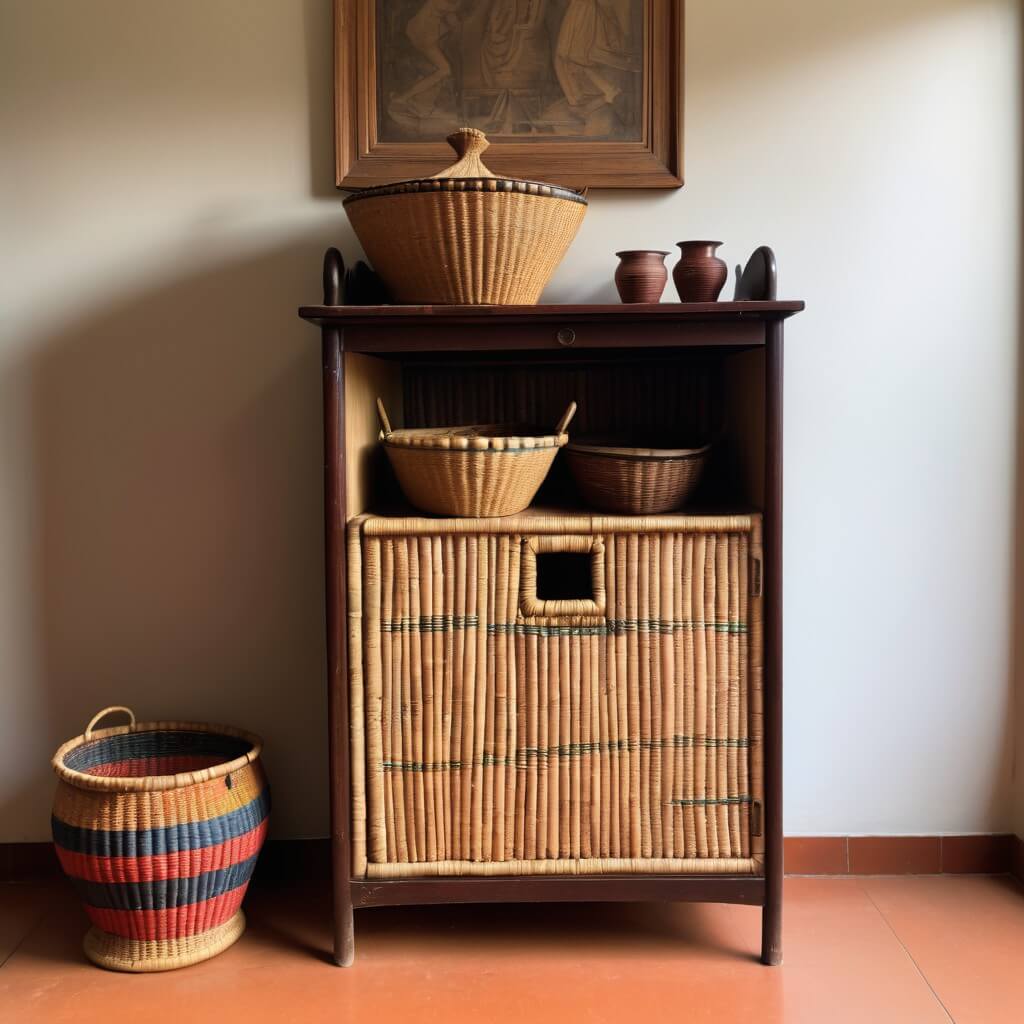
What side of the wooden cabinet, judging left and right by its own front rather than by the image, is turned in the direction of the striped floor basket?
right

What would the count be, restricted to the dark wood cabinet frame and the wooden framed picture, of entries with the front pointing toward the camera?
2

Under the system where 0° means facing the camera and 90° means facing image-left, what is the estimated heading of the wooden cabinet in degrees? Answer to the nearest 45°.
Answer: approximately 0°

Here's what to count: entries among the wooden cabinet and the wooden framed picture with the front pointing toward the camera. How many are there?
2
